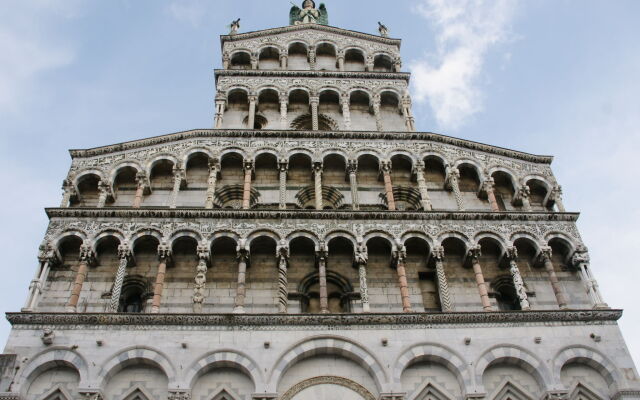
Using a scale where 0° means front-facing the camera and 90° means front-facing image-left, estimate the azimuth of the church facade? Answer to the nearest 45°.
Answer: approximately 0°
